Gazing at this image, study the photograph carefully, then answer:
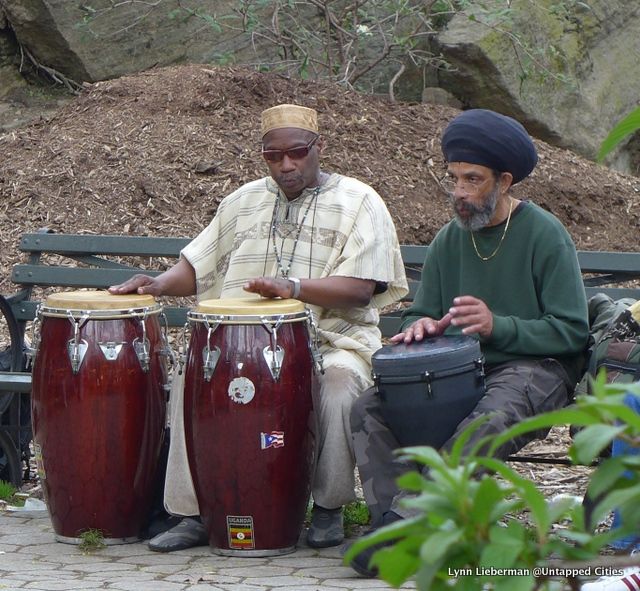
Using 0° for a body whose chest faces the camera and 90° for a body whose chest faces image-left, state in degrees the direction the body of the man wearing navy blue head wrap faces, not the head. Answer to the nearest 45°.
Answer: approximately 45°

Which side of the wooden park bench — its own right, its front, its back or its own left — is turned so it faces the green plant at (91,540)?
front

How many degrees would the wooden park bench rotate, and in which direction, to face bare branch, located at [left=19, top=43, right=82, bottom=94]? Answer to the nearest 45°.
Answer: approximately 180°

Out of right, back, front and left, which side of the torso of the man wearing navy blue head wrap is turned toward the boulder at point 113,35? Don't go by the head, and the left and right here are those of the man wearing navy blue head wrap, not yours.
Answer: right

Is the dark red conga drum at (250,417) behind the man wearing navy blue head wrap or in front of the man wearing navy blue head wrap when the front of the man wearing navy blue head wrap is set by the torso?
in front

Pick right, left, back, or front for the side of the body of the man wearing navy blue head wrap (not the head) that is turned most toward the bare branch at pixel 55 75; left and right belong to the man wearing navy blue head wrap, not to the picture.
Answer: right

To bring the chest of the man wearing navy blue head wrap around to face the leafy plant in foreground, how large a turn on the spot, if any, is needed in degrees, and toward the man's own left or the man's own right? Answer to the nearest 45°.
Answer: approximately 45° to the man's own left

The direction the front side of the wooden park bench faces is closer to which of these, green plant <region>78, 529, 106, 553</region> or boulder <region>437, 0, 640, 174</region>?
the green plant
